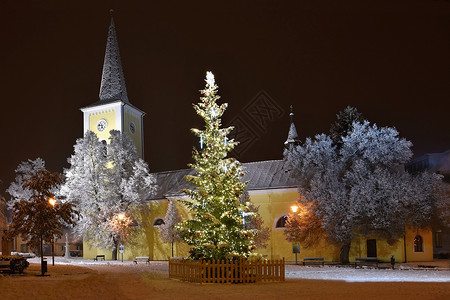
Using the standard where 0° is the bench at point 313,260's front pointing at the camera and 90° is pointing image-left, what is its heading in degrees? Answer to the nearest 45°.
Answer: approximately 0°

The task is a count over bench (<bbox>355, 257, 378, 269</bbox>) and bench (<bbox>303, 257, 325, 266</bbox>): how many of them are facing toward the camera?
2

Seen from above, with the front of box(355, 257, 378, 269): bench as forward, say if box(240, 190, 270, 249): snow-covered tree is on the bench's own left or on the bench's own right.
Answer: on the bench's own right
